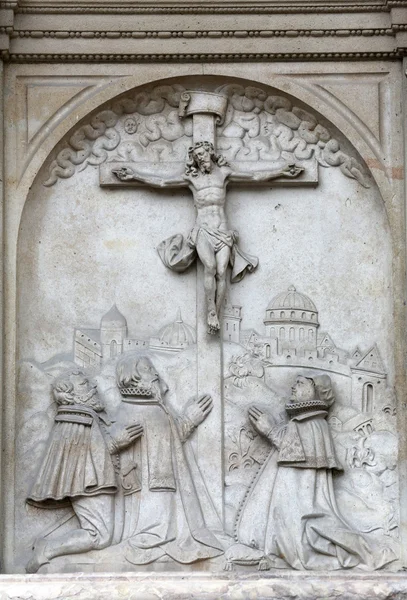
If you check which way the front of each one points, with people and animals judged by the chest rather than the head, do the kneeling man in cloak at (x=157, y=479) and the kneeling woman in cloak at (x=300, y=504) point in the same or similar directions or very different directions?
very different directions

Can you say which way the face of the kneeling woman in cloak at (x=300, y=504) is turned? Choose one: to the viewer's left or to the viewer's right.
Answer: to the viewer's left

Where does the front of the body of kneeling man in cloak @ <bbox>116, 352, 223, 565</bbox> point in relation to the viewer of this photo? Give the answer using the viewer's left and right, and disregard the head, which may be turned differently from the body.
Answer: facing to the right of the viewer

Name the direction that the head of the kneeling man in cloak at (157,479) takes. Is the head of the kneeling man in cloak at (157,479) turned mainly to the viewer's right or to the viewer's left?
to the viewer's right

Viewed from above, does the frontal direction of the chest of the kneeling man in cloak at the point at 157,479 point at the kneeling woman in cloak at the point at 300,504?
yes

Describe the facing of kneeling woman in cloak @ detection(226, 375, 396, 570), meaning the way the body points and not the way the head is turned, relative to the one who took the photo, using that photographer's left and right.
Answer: facing to the left of the viewer

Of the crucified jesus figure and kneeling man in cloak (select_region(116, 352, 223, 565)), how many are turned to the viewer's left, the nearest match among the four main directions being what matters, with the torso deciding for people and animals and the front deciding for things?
0

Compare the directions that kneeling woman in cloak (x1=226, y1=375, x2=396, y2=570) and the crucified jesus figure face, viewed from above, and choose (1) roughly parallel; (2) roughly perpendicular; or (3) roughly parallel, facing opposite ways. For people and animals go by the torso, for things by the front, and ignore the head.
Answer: roughly perpendicular

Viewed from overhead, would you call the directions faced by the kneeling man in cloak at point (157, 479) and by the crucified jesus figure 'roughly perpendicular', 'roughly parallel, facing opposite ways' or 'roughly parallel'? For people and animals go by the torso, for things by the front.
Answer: roughly perpendicular
